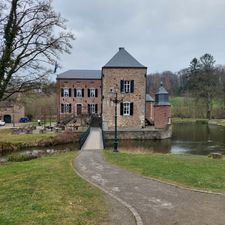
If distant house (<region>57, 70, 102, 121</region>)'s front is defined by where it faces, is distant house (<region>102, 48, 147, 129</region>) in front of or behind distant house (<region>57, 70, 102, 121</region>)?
in front

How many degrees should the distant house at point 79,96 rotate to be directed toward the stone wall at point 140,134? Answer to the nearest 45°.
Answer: approximately 45° to its left

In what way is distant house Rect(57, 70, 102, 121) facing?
toward the camera
